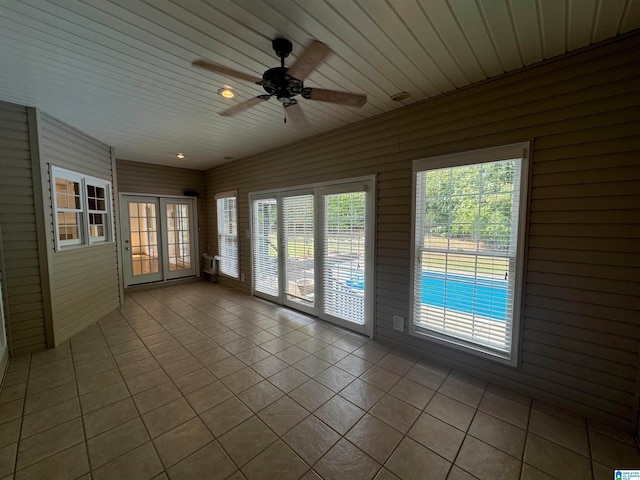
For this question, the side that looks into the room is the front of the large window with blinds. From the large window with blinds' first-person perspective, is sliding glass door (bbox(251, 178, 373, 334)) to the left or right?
on its right

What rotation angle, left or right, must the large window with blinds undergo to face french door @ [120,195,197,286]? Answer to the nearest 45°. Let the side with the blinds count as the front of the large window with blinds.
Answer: approximately 45° to its right

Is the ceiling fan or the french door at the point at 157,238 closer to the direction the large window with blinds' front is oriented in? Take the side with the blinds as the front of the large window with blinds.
the ceiling fan

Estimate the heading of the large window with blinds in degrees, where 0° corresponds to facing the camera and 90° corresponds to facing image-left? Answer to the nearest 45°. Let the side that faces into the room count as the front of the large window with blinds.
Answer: approximately 45°

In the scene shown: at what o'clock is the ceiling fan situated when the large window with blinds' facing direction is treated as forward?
The ceiling fan is roughly at 12 o'clock from the large window with blinds.

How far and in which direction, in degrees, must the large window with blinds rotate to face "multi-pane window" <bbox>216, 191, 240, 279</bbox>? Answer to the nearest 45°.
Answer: approximately 45° to its right

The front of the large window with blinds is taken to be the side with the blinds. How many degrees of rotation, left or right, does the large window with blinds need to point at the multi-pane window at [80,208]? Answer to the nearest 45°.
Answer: approximately 45° to its right
